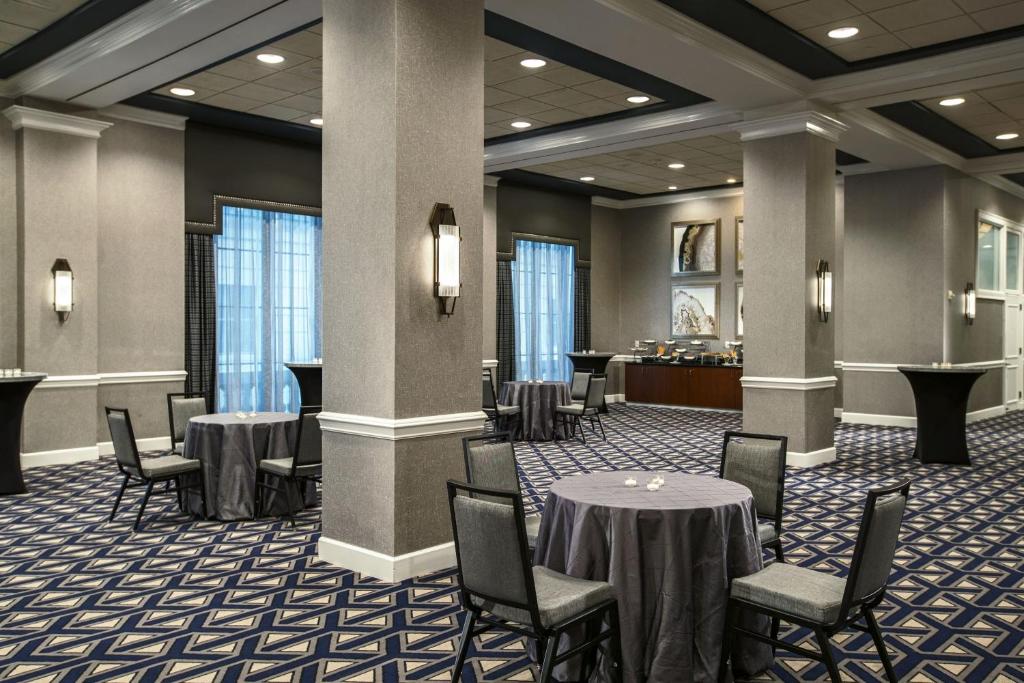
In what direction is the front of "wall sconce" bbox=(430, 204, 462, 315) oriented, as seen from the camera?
facing the viewer and to the right of the viewer

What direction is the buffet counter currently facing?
toward the camera

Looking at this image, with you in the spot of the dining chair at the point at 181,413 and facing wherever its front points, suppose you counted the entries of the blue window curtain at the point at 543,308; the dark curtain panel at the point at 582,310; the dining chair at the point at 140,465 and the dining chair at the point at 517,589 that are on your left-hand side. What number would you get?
2

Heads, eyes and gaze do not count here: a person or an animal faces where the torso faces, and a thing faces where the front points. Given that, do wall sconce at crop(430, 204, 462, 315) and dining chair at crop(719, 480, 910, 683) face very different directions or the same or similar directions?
very different directions

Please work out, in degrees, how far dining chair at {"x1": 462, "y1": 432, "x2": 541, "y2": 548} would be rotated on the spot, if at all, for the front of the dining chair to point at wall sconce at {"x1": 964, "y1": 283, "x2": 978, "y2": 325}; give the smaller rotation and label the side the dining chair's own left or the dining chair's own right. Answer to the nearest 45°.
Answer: approximately 90° to the dining chair's own left

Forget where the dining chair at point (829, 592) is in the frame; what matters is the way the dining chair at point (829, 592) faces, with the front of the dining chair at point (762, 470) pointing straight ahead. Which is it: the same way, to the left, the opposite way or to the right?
to the right

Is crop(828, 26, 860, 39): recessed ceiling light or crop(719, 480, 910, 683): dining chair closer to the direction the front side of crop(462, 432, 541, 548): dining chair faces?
the dining chair

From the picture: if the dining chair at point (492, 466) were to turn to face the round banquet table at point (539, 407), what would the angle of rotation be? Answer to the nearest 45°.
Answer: approximately 135° to its left

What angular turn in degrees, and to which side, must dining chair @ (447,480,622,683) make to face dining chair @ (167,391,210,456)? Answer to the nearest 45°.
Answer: approximately 90° to its left

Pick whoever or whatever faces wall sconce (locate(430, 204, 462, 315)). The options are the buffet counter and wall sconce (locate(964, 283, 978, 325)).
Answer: the buffet counter

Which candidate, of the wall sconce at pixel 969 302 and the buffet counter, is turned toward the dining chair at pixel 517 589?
the buffet counter

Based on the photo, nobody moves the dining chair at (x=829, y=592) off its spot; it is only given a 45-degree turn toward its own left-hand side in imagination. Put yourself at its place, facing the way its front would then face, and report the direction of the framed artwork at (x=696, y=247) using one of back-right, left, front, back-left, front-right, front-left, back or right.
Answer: right

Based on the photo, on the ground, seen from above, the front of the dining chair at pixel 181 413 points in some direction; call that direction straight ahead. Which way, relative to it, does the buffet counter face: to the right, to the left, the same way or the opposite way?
to the right

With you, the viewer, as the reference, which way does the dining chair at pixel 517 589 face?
facing away from the viewer and to the right of the viewer

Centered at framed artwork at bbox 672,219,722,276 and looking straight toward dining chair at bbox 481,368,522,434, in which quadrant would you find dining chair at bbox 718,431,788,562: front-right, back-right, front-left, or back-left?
front-left

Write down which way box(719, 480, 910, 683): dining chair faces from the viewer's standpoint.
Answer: facing away from the viewer and to the left of the viewer
